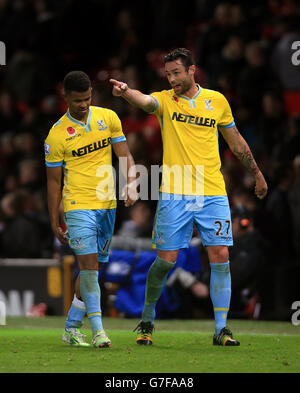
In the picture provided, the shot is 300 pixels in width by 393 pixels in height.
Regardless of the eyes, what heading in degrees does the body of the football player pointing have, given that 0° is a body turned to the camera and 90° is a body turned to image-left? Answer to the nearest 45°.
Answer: approximately 0°

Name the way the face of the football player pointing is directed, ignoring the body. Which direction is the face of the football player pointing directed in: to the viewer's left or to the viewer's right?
to the viewer's left
